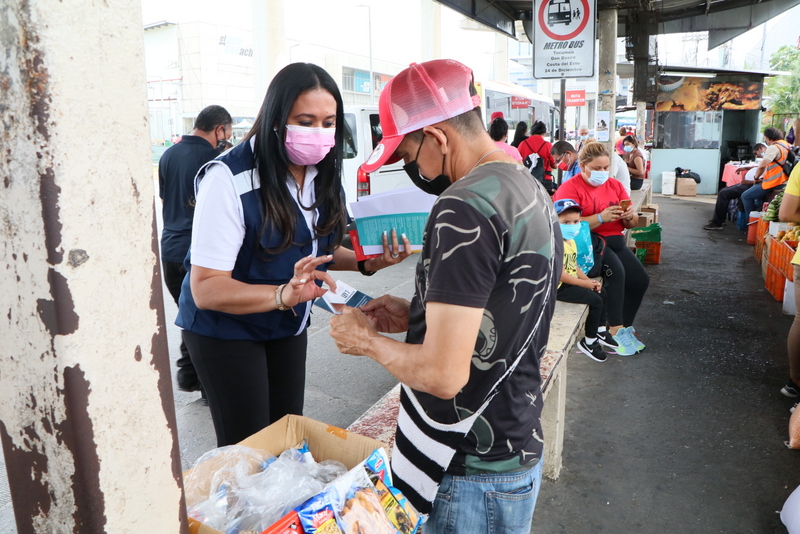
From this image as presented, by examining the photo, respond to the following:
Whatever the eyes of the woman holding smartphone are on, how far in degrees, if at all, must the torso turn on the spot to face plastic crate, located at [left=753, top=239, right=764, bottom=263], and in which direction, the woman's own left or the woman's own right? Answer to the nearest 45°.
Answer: approximately 90° to the woman's own left

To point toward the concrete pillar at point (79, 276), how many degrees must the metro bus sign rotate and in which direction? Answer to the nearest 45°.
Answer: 0° — it already faces it

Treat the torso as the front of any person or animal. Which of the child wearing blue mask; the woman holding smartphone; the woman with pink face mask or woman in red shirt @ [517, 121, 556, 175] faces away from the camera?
the woman in red shirt

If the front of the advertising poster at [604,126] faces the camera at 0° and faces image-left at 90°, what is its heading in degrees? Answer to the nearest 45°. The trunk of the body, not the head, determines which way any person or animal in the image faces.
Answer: approximately 0°

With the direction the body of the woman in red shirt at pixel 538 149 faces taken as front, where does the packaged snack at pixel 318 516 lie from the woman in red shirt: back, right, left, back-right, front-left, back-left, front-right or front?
back

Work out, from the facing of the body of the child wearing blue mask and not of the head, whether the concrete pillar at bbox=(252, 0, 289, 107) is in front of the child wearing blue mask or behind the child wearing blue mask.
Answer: behind

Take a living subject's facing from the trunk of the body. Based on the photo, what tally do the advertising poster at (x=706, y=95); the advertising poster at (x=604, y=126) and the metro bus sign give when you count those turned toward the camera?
3

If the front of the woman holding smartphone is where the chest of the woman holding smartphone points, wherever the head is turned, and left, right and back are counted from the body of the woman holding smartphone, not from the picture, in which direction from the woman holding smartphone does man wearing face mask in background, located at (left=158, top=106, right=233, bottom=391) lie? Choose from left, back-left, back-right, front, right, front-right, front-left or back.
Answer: right

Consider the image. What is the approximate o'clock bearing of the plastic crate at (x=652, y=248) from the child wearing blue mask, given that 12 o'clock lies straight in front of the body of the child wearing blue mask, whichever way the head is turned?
The plastic crate is roughly at 8 o'clock from the child wearing blue mask.

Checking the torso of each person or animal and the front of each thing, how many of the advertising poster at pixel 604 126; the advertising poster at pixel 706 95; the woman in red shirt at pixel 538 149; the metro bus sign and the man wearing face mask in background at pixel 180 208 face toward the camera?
3

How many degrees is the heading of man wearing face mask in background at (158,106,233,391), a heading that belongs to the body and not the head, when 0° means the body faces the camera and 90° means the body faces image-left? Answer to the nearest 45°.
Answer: approximately 225°

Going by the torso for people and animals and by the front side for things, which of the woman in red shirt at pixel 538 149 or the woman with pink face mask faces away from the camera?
the woman in red shirt

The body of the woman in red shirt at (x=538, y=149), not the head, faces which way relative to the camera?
away from the camera

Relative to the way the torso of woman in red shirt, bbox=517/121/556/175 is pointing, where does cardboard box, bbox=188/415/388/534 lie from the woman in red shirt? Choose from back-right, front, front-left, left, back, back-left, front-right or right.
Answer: back
